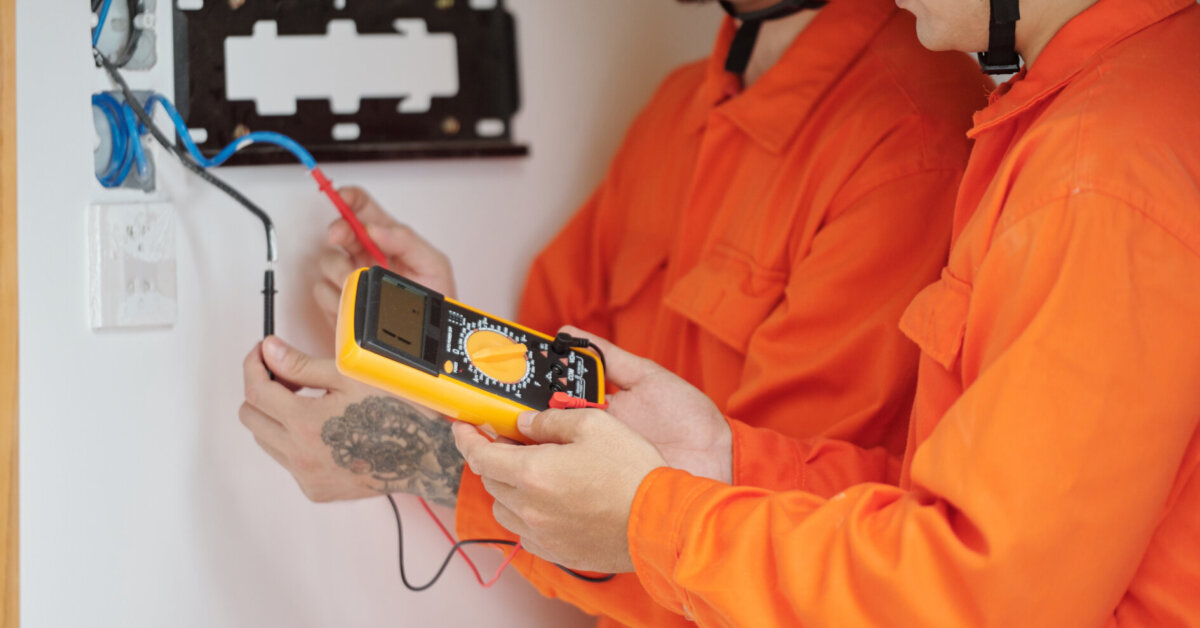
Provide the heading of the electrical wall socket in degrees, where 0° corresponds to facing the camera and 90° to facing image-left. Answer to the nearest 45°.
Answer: approximately 0°
